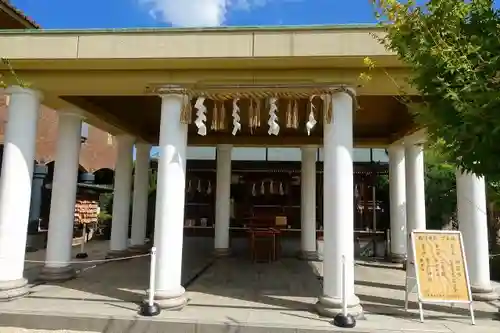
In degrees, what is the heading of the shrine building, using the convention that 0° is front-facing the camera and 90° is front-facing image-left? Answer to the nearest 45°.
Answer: approximately 0°

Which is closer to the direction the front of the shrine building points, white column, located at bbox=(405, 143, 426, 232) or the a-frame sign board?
the a-frame sign board

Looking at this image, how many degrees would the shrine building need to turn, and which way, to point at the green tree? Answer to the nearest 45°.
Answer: approximately 45° to its left

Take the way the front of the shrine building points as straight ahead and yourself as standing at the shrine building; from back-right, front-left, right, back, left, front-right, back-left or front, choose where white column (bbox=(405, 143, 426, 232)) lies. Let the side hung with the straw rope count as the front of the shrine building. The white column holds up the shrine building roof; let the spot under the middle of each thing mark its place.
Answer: back-left
